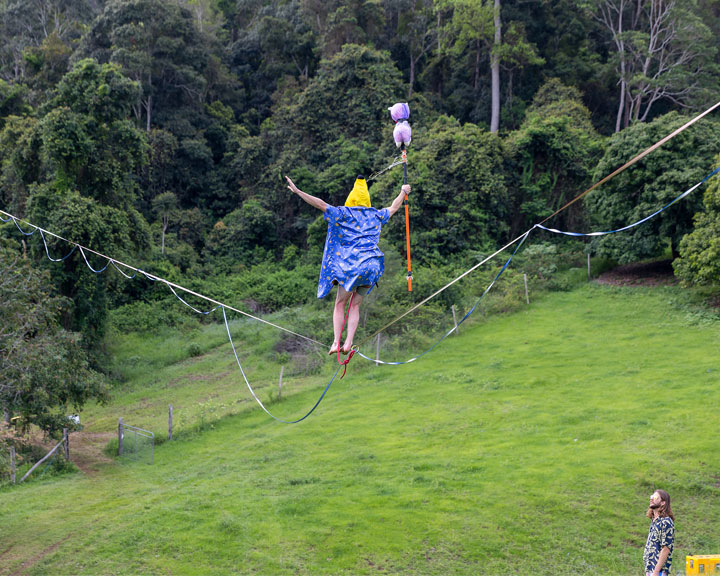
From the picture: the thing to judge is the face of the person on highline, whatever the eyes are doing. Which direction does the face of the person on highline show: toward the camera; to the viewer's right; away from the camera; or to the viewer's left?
away from the camera

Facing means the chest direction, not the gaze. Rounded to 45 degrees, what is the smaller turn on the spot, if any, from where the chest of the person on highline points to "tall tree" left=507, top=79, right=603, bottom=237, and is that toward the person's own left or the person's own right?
0° — they already face it

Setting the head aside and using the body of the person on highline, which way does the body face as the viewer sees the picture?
away from the camera
